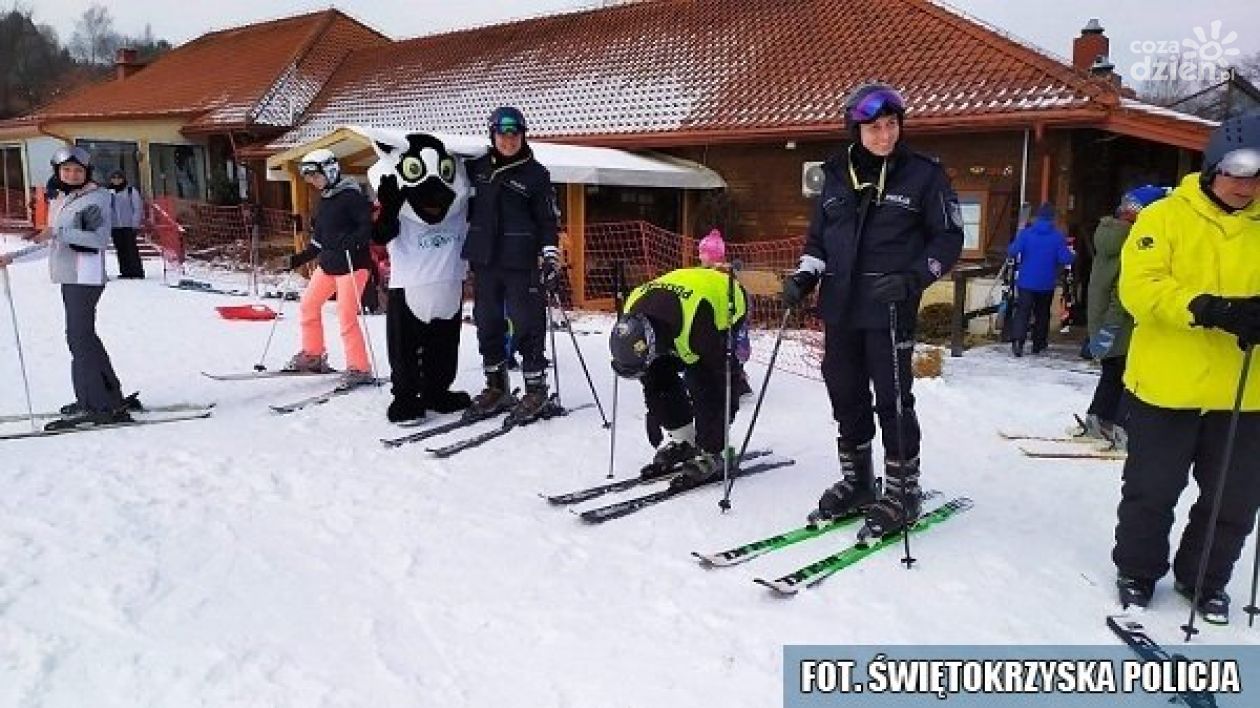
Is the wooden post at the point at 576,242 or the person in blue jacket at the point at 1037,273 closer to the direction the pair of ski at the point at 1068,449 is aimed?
the wooden post

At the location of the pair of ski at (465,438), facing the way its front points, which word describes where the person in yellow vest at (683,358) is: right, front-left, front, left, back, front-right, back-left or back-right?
left

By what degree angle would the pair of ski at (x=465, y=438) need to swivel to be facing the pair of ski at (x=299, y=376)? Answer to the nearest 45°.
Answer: approximately 90° to its right

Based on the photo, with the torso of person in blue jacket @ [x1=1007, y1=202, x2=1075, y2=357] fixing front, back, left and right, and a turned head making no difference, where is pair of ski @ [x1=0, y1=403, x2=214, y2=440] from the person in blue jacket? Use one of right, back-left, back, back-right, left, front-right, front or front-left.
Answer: back-left

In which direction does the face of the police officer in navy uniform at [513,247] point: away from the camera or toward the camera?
toward the camera

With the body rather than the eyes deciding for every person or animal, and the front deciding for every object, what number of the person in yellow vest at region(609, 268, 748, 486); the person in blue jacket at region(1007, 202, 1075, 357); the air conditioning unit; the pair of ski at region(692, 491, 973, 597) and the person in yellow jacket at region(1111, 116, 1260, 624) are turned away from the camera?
1

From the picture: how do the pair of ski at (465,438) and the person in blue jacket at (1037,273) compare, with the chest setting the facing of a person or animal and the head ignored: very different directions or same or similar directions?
very different directions

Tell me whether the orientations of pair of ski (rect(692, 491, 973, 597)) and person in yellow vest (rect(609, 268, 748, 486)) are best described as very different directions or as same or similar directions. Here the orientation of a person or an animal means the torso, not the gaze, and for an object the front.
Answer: same or similar directions

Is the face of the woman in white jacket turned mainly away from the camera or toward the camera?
toward the camera

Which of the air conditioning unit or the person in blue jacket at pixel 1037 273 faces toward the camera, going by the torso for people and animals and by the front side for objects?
the air conditioning unit

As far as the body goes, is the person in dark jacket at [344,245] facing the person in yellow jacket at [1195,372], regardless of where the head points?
no

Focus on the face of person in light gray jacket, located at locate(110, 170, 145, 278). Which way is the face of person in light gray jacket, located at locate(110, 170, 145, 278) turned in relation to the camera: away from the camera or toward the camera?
toward the camera

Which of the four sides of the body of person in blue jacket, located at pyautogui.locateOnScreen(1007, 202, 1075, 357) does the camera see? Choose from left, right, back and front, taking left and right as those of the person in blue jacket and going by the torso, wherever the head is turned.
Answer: back

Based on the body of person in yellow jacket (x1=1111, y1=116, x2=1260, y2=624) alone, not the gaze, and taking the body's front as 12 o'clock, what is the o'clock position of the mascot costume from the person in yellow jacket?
The mascot costume is roughly at 5 o'clock from the person in yellow jacket.

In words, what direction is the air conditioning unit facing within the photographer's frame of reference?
facing the viewer
